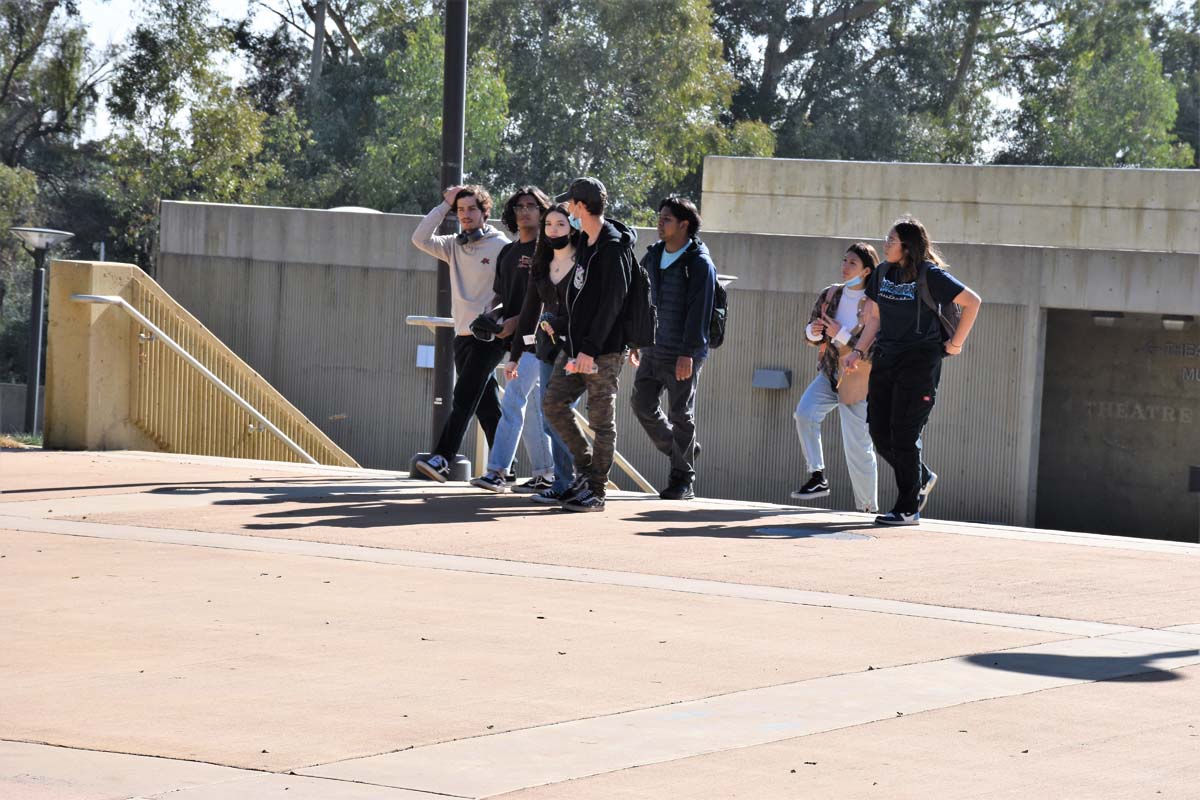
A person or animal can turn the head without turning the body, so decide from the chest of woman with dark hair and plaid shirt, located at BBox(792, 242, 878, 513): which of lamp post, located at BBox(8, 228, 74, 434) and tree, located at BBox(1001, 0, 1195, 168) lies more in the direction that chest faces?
the lamp post

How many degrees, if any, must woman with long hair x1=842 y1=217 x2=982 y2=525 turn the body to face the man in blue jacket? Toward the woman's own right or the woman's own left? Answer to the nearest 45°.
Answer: approximately 45° to the woman's own right

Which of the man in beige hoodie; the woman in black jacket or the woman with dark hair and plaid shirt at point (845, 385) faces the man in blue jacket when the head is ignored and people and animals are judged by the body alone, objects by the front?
the woman with dark hair and plaid shirt

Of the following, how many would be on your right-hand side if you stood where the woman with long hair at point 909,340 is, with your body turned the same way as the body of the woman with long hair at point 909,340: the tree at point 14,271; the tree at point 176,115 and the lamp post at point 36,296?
3

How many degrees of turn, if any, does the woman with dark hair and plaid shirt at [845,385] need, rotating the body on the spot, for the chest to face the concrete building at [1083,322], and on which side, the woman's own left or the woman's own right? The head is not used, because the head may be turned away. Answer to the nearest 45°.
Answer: approximately 135° to the woman's own right

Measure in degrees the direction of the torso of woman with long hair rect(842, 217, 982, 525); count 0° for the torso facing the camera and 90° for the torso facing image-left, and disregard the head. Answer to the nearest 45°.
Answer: approximately 45°

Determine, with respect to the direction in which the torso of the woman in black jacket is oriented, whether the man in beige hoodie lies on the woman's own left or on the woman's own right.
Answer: on the woman's own right

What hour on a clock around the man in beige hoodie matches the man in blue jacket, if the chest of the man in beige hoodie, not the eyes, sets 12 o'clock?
The man in blue jacket is roughly at 8 o'clock from the man in beige hoodie.

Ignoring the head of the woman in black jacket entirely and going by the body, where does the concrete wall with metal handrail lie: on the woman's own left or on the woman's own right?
on the woman's own right

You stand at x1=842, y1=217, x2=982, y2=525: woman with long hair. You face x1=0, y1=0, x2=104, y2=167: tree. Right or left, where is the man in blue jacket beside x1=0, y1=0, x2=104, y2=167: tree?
left

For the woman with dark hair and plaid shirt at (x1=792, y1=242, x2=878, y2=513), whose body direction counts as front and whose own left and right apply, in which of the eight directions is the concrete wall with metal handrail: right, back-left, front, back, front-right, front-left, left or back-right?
front-right

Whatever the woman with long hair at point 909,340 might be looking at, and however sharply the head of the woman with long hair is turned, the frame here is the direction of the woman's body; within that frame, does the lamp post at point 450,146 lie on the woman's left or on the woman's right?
on the woman's right

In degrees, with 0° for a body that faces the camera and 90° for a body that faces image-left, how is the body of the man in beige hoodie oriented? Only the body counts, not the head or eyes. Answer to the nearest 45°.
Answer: approximately 45°

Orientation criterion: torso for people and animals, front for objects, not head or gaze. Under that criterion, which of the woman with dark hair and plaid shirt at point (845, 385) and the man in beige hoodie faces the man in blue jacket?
the woman with dark hair and plaid shirt
